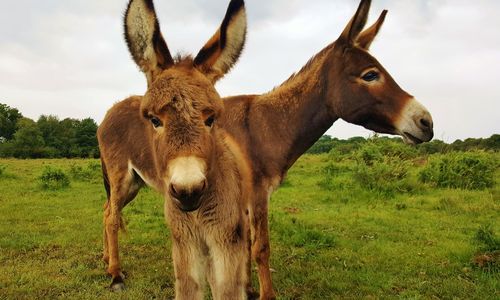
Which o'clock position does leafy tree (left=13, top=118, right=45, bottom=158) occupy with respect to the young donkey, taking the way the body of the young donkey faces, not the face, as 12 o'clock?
The leafy tree is roughly at 5 o'clock from the young donkey.

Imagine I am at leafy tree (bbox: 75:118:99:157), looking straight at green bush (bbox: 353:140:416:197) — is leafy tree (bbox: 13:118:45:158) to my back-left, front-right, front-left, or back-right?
back-right

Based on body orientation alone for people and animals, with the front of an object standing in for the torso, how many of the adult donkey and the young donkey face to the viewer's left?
0

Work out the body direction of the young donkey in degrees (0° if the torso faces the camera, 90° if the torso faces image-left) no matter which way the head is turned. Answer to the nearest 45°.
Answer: approximately 315°

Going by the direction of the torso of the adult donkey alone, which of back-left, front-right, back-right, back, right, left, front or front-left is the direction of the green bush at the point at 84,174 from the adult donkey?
back-left

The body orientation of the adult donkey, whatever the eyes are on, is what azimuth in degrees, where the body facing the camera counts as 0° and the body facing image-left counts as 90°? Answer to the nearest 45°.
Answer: approximately 270°

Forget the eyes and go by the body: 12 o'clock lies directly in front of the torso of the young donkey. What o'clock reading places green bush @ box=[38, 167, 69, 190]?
The green bush is roughly at 5 o'clock from the young donkey.

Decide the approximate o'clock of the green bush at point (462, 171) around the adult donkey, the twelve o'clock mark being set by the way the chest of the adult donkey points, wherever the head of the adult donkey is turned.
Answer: The green bush is roughly at 10 o'clock from the adult donkey.

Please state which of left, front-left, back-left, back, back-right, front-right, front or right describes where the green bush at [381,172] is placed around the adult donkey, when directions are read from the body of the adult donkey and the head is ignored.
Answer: left

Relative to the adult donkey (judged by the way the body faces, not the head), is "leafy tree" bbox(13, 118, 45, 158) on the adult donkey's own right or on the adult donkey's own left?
on the adult donkey's own left

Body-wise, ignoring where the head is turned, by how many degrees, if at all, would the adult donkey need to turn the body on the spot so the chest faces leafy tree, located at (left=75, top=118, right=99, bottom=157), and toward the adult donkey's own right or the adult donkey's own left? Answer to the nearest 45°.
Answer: approximately 135° to the adult donkey's own left
